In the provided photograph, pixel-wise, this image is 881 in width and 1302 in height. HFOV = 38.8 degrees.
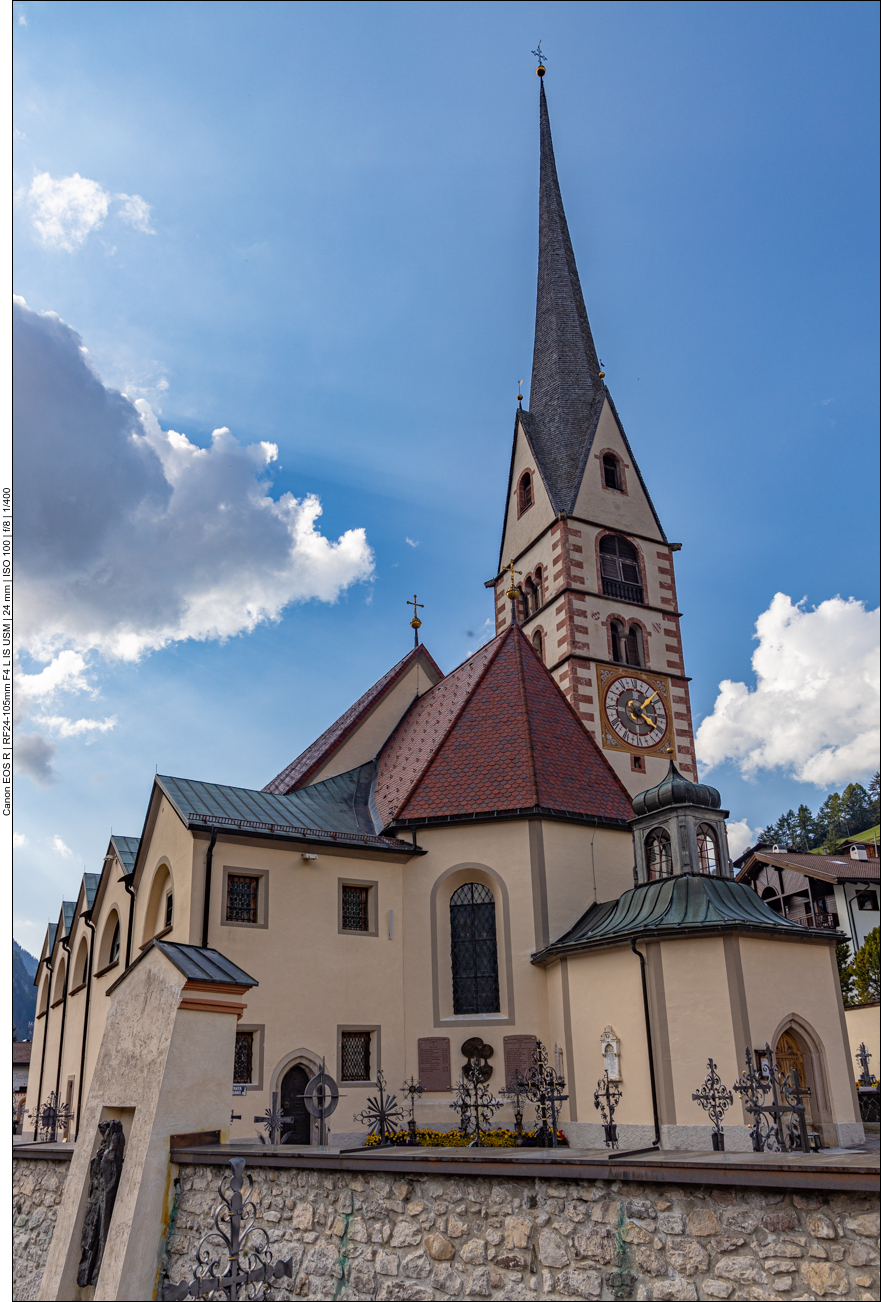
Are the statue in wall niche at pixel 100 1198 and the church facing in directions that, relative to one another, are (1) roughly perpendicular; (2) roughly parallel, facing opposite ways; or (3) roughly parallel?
roughly perpendicular

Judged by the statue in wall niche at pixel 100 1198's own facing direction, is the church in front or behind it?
behind

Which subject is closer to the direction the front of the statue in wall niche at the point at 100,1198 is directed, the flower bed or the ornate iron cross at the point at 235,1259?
the ornate iron cross

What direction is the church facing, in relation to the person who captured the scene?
facing away from the viewer and to the left of the viewer

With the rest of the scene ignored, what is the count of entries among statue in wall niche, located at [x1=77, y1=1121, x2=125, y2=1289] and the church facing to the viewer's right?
0

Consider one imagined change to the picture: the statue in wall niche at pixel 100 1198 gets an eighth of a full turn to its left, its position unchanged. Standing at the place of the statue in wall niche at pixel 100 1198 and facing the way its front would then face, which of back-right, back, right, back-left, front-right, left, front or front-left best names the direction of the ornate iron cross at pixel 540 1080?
back-left

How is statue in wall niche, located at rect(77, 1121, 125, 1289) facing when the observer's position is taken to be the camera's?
facing the viewer and to the left of the viewer

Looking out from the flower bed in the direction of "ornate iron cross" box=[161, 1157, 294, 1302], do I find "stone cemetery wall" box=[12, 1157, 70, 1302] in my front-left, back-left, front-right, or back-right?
front-right

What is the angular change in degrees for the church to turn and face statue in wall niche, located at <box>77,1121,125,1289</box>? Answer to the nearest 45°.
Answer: approximately 135° to its left

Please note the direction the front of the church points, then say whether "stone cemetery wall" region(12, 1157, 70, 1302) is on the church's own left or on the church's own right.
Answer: on the church's own left

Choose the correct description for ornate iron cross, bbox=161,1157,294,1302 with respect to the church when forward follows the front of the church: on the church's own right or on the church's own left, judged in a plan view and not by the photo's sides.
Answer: on the church's own left

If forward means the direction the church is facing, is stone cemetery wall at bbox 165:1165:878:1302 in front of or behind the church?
behind
